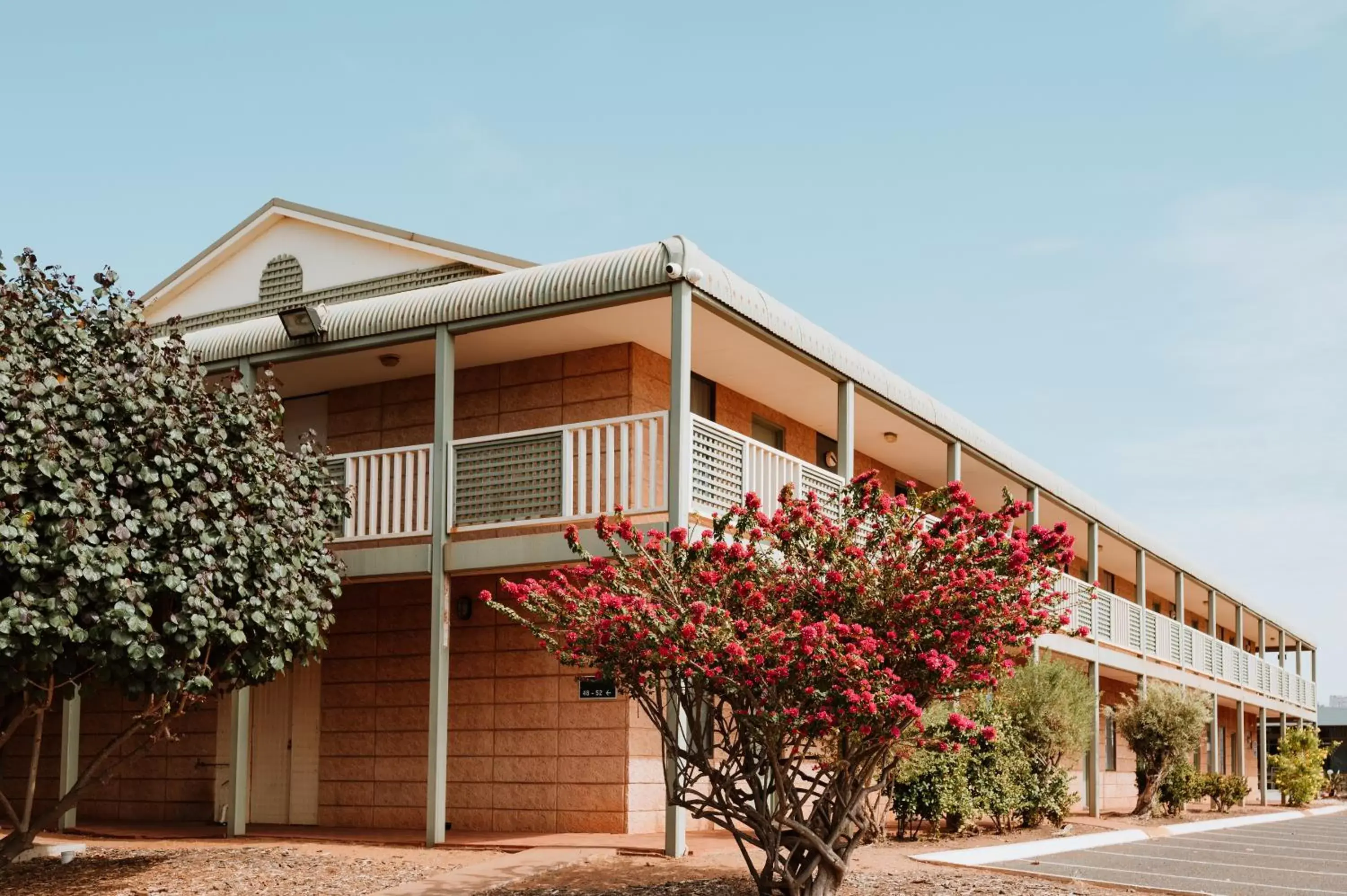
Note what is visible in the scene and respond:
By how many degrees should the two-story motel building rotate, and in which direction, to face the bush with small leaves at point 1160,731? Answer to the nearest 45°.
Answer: approximately 90° to its left

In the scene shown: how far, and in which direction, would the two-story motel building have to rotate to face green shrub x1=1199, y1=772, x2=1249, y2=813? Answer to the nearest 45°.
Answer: approximately 90° to its left

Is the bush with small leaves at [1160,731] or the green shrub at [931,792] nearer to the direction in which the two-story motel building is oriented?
the green shrub

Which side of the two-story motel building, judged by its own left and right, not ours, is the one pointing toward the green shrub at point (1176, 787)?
left

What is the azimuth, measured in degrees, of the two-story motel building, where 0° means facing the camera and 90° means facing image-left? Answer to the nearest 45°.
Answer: approximately 315°
